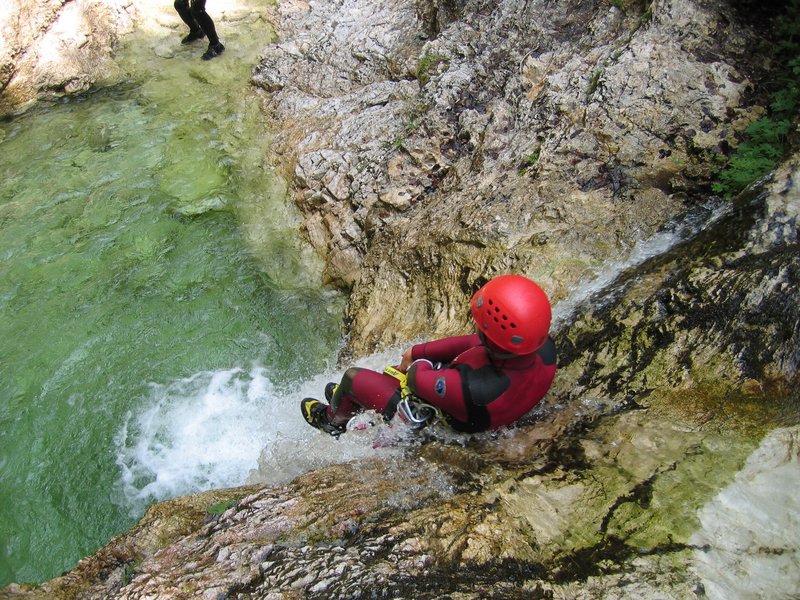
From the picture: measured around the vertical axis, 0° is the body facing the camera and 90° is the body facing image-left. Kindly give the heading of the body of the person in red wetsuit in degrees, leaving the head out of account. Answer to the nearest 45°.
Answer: approximately 90°
